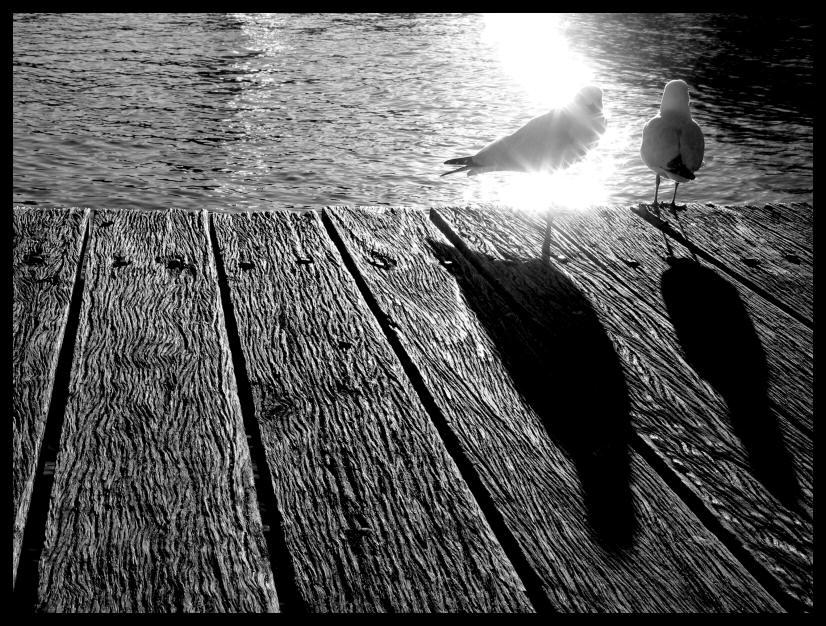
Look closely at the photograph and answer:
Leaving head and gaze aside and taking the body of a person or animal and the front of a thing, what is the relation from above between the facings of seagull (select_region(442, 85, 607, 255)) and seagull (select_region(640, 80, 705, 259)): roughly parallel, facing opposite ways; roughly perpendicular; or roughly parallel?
roughly perpendicular

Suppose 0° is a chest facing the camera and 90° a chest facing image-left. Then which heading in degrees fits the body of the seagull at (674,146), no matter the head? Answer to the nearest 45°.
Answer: approximately 180°

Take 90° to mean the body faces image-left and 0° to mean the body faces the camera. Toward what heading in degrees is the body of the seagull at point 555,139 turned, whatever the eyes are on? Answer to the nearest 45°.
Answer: approximately 270°

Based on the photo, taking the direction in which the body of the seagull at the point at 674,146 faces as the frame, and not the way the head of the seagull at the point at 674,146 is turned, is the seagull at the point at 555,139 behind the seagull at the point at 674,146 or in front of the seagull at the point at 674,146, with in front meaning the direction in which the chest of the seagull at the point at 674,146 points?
behind

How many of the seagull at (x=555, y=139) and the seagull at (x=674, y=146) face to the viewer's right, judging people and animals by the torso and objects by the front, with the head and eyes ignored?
1
